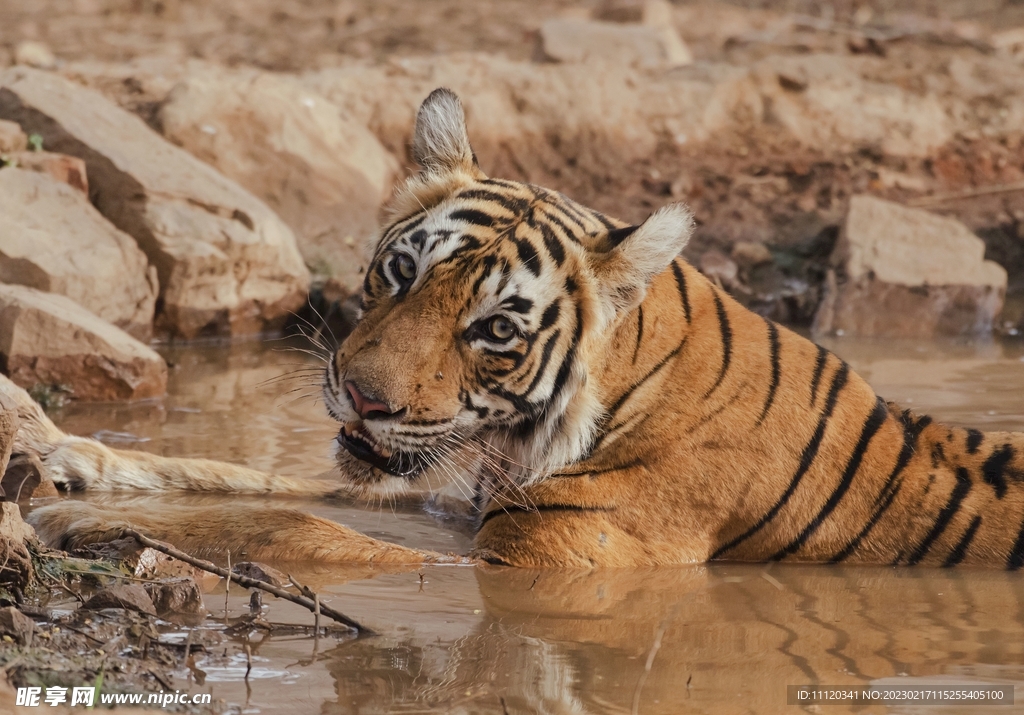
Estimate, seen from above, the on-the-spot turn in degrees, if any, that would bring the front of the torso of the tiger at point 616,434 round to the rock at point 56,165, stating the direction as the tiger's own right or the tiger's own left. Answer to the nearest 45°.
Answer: approximately 45° to the tiger's own right

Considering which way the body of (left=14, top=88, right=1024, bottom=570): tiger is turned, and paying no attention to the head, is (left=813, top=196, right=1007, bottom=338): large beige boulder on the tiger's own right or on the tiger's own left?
on the tiger's own right

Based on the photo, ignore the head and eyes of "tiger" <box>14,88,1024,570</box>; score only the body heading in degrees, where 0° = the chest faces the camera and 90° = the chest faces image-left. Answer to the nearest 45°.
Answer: approximately 90°

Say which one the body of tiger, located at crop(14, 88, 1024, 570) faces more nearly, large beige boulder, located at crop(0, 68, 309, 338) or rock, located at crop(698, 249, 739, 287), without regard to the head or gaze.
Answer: the large beige boulder

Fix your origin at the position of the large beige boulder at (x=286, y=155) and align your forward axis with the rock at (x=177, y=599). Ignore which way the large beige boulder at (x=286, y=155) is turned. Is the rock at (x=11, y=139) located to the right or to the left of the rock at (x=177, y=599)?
right

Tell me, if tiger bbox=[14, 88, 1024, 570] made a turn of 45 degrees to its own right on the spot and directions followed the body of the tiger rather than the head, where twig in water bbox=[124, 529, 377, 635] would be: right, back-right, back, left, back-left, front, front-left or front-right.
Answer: left

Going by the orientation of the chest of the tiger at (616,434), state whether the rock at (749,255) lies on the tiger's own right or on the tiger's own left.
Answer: on the tiger's own right

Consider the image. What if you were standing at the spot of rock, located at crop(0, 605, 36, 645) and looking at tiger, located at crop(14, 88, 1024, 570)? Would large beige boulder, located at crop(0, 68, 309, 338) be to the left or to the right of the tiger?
left

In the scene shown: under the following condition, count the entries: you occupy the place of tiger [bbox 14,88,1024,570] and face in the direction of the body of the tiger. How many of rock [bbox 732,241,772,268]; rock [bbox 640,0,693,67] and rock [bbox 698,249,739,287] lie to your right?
3

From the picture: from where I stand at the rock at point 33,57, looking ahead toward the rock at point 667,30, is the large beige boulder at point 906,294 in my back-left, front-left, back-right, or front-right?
front-right
